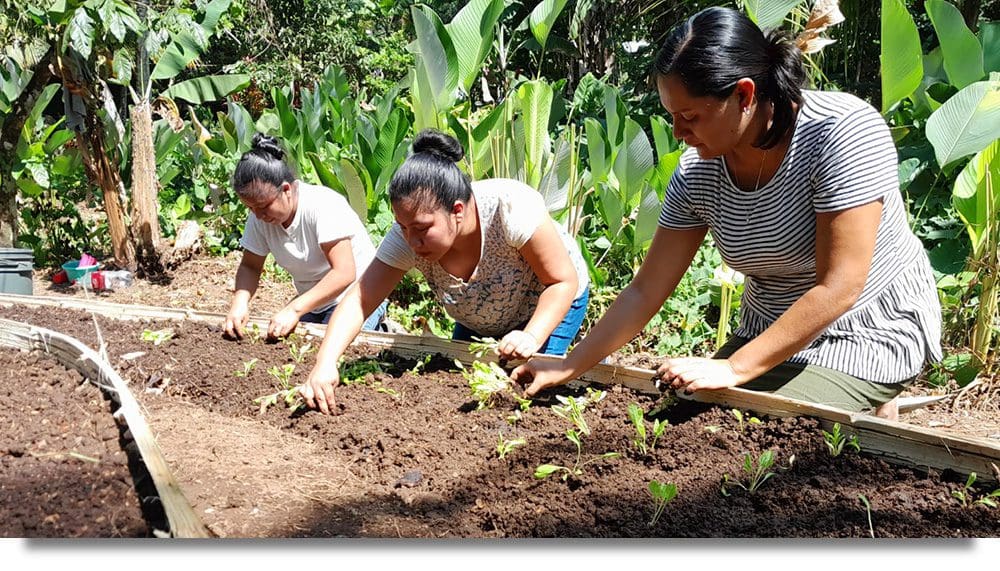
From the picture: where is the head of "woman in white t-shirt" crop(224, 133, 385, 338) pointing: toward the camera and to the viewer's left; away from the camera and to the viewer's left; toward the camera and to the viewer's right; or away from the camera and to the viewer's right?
toward the camera and to the viewer's left

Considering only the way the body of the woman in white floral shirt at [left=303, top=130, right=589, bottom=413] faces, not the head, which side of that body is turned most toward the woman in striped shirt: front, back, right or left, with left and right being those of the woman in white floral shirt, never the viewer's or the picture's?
left

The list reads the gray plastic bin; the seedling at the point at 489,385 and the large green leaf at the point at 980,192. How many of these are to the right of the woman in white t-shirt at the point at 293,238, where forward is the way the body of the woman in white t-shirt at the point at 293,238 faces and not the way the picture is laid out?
1

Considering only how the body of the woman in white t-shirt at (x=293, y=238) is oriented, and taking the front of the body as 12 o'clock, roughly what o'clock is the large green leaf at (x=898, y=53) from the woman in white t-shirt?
The large green leaf is roughly at 8 o'clock from the woman in white t-shirt.

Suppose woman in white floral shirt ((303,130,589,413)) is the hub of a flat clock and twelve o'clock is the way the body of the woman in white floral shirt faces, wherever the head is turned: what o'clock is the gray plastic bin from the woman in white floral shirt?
The gray plastic bin is roughly at 3 o'clock from the woman in white floral shirt.

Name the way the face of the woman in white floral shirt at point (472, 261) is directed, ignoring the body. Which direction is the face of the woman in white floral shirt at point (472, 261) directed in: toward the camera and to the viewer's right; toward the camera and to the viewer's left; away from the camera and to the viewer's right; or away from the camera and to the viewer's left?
toward the camera and to the viewer's left

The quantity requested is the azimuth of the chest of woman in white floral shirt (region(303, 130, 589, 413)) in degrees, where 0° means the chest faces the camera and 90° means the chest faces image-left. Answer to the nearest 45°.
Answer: approximately 45°

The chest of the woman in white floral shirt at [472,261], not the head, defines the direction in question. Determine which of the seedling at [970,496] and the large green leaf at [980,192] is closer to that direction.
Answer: the seedling

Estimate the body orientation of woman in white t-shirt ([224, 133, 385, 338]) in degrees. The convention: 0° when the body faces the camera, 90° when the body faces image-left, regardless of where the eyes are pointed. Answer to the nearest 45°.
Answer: approximately 45°

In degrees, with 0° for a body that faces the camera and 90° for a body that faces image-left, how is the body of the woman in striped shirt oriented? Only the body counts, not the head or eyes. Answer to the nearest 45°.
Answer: approximately 45°
